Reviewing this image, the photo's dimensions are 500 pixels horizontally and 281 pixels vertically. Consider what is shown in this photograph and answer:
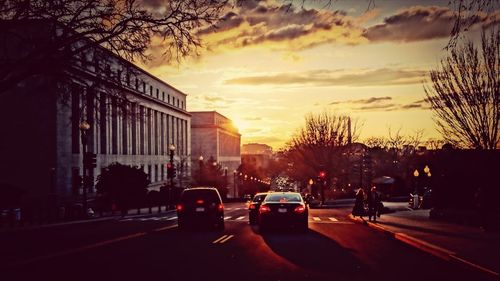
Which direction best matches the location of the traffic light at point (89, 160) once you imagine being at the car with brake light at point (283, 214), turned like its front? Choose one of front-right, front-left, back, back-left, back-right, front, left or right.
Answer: front-left

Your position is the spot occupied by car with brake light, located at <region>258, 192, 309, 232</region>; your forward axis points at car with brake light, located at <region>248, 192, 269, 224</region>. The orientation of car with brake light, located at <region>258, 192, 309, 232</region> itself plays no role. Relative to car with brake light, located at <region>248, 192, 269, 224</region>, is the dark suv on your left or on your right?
left

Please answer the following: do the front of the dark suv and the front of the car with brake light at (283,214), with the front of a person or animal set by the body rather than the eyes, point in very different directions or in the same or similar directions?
same or similar directions

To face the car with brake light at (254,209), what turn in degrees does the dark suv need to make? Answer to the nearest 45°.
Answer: approximately 45° to its right

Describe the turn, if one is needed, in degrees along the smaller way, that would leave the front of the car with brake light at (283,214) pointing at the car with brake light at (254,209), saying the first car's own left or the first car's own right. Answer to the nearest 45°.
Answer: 0° — it already faces it

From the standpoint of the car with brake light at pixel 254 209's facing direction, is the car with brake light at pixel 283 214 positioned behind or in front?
behind

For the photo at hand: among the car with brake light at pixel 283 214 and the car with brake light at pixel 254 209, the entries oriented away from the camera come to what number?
2

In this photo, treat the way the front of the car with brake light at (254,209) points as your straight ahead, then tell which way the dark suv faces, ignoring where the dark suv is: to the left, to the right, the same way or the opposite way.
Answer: the same way

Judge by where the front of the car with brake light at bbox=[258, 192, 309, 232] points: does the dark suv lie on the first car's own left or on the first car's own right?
on the first car's own left

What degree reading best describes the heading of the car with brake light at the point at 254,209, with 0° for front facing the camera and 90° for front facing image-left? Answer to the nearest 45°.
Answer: approximately 180°

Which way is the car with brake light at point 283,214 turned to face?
away from the camera

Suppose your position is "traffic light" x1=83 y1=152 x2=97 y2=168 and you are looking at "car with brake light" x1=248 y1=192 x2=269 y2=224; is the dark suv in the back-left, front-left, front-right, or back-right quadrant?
front-right

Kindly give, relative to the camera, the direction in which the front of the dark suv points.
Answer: facing away from the viewer

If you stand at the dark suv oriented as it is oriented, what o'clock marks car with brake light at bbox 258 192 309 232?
The car with brake light is roughly at 4 o'clock from the dark suv.

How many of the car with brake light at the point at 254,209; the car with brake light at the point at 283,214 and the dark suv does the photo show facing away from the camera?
3

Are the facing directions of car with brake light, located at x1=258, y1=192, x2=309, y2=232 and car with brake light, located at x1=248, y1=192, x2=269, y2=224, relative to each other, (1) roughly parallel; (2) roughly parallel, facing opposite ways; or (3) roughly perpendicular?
roughly parallel

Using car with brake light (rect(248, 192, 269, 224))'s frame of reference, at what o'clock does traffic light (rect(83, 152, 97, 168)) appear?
The traffic light is roughly at 10 o'clock from the car with brake light.
